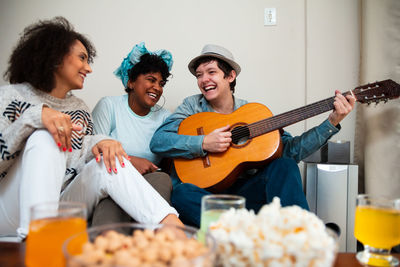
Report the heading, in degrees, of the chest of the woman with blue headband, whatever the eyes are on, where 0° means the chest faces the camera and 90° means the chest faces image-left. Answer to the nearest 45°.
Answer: approximately 315°

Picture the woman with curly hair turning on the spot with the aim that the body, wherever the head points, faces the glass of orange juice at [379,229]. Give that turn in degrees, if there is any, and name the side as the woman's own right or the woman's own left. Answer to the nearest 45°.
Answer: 0° — they already face it

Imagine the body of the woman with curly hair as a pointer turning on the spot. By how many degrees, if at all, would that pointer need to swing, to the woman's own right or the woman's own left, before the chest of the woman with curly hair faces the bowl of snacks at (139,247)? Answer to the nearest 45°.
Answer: approximately 45° to the woman's own right

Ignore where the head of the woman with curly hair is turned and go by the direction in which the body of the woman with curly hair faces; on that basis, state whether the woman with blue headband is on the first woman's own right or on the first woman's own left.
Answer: on the first woman's own left

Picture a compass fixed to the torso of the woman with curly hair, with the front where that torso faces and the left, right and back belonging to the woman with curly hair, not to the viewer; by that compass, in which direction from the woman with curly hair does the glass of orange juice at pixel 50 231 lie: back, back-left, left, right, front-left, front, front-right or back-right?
front-right

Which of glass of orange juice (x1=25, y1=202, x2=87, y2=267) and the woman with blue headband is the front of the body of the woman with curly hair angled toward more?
the glass of orange juice

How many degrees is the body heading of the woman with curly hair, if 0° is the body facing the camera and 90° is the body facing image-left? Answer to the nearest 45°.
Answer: approximately 315°
